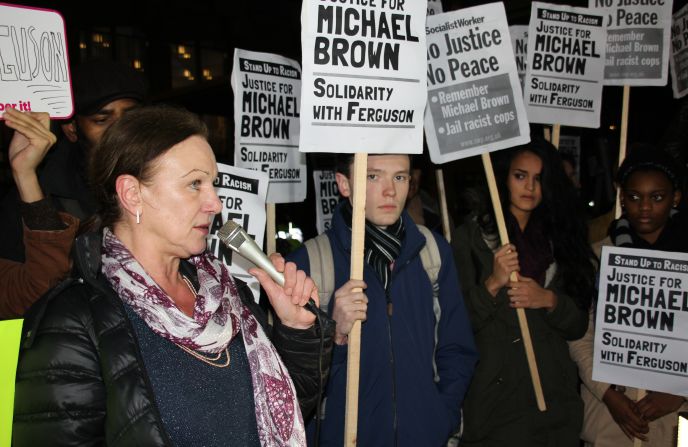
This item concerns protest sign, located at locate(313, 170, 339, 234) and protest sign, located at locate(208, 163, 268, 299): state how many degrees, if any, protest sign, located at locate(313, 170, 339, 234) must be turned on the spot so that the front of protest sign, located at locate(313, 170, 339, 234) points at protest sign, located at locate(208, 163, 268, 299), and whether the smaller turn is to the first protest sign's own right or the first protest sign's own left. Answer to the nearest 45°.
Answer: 0° — it already faces it

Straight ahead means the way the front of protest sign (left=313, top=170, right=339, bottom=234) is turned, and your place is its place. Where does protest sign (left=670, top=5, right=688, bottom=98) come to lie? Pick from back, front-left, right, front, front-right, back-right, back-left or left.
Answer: left

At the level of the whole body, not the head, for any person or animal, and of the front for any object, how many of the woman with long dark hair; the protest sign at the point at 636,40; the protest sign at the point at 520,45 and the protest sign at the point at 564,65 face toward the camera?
4

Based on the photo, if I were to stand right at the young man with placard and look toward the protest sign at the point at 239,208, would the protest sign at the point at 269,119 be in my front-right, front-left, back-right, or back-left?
front-right

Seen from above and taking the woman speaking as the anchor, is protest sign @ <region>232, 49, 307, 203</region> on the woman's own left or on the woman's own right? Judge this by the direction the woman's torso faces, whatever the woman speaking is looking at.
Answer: on the woman's own left

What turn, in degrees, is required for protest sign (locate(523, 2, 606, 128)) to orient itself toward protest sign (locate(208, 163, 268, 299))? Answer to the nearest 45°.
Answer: approximately 45° to its right

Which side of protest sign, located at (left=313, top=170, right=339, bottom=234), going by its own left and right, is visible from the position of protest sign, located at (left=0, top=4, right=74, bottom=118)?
front

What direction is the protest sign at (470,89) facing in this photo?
toward the camera

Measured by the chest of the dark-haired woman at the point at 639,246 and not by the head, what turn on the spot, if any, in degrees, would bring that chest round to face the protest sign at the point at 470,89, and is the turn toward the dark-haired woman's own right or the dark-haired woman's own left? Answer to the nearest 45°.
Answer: approximately 90° to the dark-haired woman's own right

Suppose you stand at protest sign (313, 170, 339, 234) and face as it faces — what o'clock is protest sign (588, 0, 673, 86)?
protest sign (588, 0, 673, 86) is roughly at 10 o'clock from protest sign (313, 170, 339, 234).

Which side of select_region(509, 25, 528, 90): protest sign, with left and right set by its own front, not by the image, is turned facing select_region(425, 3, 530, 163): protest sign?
front

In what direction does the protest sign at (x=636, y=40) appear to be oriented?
toward the camera
